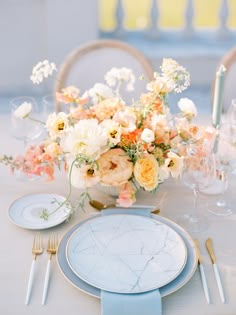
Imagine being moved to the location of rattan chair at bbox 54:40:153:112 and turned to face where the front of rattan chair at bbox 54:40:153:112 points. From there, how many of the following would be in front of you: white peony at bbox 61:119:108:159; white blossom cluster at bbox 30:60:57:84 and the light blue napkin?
3

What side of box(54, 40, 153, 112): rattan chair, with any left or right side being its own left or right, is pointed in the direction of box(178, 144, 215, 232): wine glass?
front

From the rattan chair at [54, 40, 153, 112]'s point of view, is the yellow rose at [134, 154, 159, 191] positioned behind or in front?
in front

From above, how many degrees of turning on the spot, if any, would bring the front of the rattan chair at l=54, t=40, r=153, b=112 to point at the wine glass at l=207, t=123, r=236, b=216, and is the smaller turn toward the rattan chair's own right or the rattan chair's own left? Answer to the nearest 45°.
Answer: approximately 45° to the rattan chair's own left

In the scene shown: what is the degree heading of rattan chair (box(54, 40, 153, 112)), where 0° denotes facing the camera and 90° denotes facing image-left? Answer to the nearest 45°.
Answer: approximately 0°

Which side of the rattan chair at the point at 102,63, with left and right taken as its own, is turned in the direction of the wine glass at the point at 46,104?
front

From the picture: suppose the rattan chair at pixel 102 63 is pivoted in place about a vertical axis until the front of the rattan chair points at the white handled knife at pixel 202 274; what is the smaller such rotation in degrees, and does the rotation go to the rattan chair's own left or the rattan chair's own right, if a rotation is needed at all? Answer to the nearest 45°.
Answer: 0° — it already faces it

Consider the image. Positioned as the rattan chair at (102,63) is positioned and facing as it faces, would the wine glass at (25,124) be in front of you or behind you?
in front

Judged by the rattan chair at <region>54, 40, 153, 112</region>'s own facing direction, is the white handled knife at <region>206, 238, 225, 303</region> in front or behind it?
in front

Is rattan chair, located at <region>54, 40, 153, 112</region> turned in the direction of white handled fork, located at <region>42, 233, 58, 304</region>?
yes

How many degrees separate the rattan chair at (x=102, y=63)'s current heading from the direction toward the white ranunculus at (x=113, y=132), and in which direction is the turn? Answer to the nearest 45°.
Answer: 0° — it already faces it
